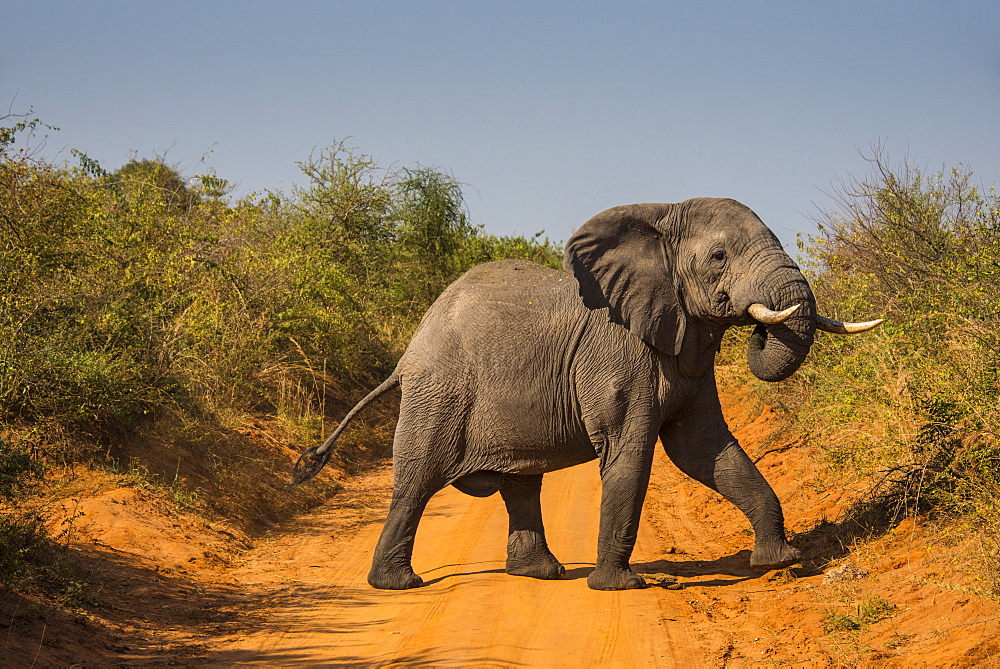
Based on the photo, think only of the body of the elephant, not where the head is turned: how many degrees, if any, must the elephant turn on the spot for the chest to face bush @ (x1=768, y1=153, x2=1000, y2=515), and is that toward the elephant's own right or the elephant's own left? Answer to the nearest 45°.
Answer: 0° — it already faces it

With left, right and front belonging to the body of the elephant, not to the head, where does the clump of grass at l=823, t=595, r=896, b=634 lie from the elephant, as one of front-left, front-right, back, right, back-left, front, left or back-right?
front-right

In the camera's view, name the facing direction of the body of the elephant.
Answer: to the viewer's right
